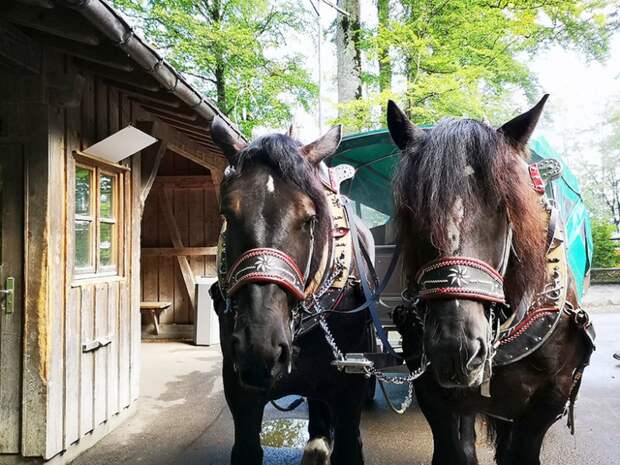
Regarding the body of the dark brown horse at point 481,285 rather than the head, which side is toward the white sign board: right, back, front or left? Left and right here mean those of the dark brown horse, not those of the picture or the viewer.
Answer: right

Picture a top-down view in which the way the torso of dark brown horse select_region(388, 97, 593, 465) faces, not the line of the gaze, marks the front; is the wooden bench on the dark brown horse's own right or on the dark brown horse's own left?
on the dark brown horse's own right

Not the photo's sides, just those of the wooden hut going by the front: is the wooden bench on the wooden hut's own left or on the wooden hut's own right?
on the wooden hut's own left

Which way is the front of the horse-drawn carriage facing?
toward the camera

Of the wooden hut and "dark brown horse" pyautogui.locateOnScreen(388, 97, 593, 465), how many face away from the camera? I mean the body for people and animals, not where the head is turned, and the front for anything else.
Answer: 0

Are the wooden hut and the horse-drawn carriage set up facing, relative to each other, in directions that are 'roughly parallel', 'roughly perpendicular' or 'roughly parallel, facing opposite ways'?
roughly perpendicular

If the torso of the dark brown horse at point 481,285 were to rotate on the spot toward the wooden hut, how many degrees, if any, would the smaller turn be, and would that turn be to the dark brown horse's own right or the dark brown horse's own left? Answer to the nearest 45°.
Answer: approximately 90° to the dark brown horse's own right

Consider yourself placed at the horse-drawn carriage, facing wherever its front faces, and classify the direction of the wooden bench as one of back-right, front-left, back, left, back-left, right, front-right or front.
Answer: back-right

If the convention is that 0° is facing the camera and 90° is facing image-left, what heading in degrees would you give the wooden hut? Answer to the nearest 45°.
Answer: approximately 315°

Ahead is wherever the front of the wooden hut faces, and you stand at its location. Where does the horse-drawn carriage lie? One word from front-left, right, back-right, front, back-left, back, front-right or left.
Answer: front

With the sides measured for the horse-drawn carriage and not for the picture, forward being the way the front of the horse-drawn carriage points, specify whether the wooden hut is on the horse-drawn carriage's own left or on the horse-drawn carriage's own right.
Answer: on the horse-drawn carriage's own right

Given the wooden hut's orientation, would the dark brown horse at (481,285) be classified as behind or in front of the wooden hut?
in front

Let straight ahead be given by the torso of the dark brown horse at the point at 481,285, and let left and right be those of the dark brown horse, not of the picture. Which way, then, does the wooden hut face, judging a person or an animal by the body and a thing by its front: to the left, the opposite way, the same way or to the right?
to the left
